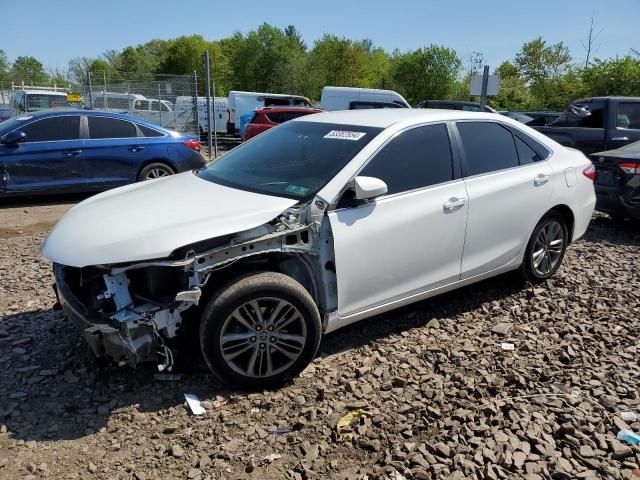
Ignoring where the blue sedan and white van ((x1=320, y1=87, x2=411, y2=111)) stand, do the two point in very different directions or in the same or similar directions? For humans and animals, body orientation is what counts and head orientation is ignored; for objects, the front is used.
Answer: very different directions

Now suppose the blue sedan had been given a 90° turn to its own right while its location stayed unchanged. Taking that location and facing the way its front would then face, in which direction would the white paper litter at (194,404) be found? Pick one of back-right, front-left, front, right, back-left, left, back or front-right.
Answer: back

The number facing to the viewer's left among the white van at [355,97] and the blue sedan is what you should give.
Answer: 1

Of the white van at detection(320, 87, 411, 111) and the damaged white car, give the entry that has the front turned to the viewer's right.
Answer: the white van

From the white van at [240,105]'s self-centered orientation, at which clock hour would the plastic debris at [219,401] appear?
The plastic debris is roughly at 3 o'clock from the white van.

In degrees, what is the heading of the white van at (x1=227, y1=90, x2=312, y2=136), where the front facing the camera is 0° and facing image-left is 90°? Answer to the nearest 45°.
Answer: approximately 270°

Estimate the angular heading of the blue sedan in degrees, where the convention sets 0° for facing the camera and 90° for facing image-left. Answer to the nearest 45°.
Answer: approximately 90°

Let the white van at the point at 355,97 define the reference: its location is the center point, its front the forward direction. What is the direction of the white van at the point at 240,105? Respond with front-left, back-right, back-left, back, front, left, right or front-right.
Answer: back

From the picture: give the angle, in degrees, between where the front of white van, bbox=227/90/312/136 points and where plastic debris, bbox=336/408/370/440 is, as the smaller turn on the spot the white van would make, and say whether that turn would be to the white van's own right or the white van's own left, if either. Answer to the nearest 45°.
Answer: approximately 90° to the white van's own right

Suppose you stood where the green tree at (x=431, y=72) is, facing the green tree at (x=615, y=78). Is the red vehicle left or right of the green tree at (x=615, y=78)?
right

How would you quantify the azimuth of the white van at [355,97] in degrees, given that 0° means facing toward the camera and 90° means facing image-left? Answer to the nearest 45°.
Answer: approximately 270°
